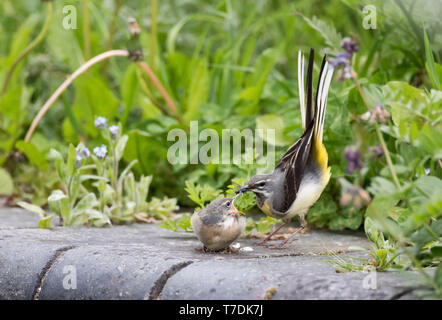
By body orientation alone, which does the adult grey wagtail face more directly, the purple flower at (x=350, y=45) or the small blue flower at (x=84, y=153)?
the small blue flower

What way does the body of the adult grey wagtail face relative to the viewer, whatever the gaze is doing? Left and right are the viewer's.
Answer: facing to the left of the viewer
